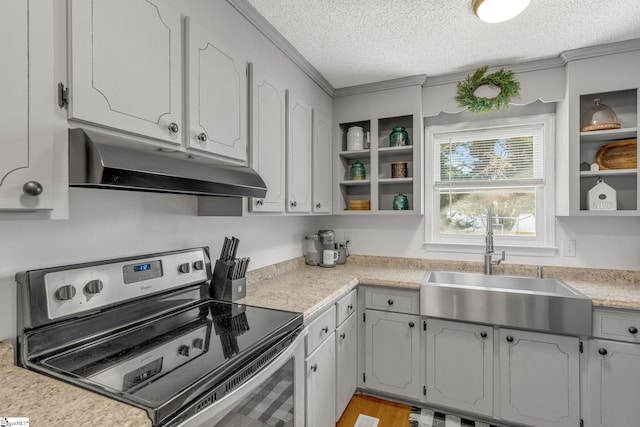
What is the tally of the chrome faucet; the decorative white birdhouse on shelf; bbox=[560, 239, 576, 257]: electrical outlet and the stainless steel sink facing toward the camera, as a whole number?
4

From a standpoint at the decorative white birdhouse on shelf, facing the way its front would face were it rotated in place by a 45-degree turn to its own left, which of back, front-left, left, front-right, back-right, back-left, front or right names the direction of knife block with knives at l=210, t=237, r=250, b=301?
right

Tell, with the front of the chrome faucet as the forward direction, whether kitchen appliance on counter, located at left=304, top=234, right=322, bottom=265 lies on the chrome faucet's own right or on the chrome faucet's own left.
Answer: on the chrome faucet's own right

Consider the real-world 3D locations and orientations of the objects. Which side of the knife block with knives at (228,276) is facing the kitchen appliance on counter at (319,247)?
left

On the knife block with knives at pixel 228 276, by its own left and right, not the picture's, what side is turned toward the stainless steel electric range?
right

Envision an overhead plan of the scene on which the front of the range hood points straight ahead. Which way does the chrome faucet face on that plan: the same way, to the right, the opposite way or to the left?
to the right

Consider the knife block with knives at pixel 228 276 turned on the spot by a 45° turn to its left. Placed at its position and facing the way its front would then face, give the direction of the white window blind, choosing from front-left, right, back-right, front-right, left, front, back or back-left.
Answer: front

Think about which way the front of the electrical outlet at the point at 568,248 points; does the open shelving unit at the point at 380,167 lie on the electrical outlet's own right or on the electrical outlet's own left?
on the electrical outlet's own right

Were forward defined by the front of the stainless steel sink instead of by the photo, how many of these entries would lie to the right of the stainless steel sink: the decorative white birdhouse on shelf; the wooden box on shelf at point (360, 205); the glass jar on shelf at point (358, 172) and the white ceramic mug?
3

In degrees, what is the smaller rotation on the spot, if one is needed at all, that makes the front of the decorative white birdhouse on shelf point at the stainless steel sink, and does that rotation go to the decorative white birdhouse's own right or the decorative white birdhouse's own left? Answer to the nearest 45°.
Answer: approximately 45° to the decorative white birdhouse's own right

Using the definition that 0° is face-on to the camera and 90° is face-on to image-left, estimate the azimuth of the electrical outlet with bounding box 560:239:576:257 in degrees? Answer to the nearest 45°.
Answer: approximately 0°

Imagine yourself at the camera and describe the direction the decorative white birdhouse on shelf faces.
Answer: facing the viewer

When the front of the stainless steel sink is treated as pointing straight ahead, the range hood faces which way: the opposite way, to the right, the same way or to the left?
to the left

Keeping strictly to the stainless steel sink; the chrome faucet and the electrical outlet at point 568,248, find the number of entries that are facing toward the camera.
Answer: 3

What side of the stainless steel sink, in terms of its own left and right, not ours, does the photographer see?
front

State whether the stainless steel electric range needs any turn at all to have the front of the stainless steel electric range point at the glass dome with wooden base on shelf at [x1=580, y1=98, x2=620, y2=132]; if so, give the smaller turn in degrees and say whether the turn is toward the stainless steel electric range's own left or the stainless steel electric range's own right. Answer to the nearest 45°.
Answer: approximately 45° to the stainless steel electric range's own left
